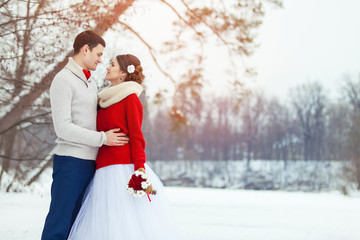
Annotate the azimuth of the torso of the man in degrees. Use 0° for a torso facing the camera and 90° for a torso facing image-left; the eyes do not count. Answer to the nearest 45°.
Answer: approximately 270°

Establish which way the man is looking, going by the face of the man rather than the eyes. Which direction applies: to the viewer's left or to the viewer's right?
to the viewer's right

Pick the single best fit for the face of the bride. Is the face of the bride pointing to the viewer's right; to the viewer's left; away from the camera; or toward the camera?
to the viewer's left
